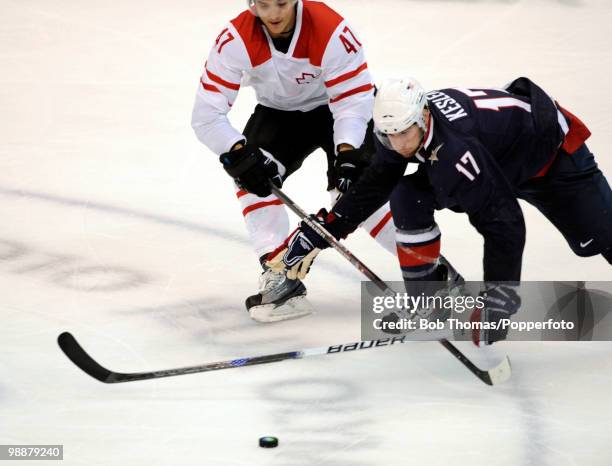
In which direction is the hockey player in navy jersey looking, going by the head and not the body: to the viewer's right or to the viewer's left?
to the viewer's left

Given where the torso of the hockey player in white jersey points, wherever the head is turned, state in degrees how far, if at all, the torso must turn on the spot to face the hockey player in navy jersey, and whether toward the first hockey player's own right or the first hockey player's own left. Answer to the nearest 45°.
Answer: approximately 45° to the first hockey player's own left

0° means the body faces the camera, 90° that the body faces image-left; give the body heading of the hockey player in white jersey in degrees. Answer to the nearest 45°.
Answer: approximately 0°
